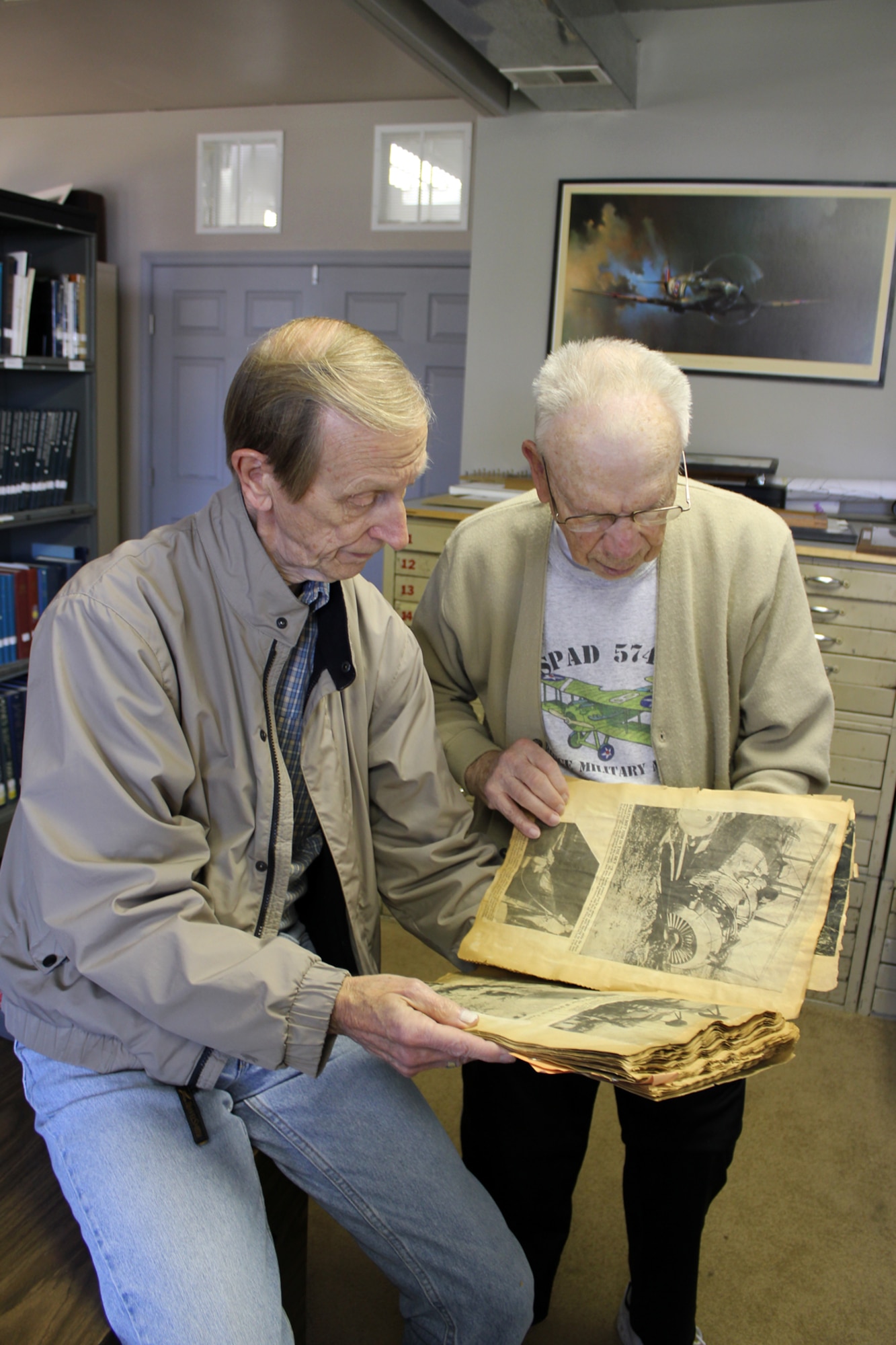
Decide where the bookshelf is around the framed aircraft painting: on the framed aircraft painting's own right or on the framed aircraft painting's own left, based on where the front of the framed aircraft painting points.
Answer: on the framed aircraft painting's own right

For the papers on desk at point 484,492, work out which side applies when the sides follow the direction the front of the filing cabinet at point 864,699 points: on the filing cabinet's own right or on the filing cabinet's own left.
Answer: on the filing cabinet's own right

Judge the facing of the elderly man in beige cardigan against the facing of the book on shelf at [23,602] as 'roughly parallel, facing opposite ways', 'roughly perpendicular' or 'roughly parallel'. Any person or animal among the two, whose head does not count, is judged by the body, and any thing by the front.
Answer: roughly perpendicular

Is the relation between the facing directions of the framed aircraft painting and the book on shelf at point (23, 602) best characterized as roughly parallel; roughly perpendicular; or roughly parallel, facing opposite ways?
roughly perpendicular

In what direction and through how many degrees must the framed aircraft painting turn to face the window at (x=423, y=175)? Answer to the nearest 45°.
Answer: approximately 135° to its right

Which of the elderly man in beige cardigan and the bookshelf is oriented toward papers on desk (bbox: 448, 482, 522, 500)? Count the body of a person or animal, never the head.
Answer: the bookshelf

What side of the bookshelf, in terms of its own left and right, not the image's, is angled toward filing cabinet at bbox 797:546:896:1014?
front

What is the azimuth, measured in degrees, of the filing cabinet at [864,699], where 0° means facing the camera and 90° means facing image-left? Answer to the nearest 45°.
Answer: approximately 0°

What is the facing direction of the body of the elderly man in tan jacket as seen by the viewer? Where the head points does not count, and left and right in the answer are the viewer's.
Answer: facing the viewer and to the right of the viewer

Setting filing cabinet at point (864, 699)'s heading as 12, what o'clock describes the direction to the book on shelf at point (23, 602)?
The book on shelf is roughly at 3 o'clock from the filing cabinet.
